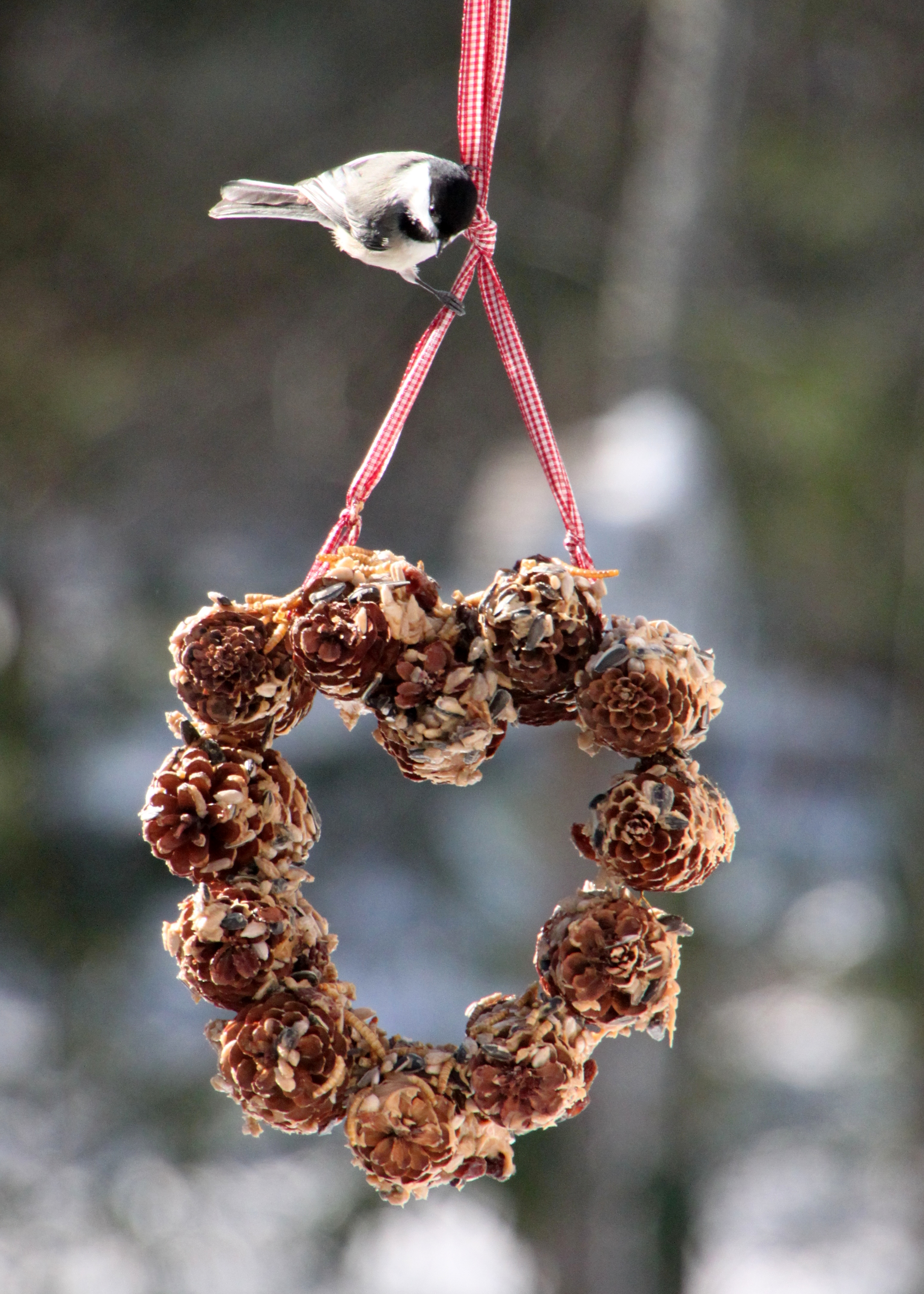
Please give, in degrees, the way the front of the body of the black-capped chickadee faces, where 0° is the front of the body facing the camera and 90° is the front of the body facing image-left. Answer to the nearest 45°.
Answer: approximately 270°
